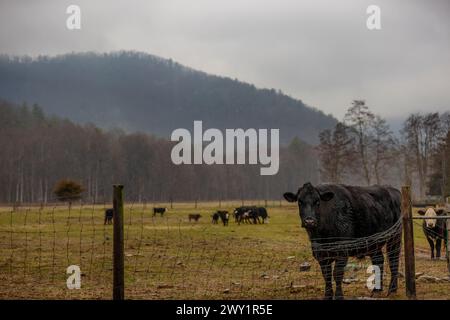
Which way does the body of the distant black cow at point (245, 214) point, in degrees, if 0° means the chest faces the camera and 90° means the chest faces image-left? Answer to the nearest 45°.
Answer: approximately 90°

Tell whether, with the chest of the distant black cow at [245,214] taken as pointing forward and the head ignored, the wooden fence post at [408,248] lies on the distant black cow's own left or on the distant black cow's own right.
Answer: on the distant black cow's own left

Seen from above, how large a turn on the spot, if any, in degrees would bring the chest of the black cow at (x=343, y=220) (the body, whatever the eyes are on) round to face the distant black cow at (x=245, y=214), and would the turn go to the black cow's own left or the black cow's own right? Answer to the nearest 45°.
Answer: approximately 135° to the black cow's own right

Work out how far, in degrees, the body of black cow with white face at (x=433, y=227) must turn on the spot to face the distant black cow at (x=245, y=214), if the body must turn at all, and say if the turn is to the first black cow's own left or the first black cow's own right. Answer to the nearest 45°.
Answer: approximately 135° to the first black cow's own right

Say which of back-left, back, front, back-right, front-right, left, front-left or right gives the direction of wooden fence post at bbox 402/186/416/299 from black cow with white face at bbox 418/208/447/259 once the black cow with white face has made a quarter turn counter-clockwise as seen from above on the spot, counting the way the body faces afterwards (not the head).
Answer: right

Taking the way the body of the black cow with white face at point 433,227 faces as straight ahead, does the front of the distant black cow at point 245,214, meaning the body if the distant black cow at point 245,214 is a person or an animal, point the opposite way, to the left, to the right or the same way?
to the right

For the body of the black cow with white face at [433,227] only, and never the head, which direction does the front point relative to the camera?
toward the camera

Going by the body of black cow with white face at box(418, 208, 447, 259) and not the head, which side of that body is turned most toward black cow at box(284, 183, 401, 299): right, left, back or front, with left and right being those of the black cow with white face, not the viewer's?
front
